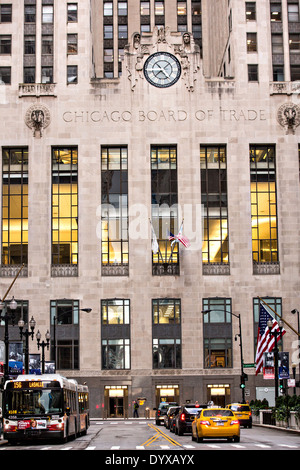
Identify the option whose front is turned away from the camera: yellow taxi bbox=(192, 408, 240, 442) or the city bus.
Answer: the yellow taxi

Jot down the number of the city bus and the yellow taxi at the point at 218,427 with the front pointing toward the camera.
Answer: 1

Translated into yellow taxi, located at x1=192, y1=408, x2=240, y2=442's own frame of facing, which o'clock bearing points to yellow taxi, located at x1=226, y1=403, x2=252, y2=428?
yellow taxi, located at x1=226, y1=403, x2=252, y2=428 is roughly at 12 o'clock from yellow taxi, located at x1=192, y1=408, x2=240, y2=442.

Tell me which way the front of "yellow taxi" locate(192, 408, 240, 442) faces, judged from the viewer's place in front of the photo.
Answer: facing away from the viewer

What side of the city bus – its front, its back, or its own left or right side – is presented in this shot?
front

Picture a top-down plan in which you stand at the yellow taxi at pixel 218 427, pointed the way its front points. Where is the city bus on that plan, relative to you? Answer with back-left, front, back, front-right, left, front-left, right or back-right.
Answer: left

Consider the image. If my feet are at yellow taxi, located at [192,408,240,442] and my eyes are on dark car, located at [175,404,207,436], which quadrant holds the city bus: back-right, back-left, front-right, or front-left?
front-left

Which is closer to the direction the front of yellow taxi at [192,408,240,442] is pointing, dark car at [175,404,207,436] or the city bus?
the dark car

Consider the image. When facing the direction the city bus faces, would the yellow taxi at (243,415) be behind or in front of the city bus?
behind

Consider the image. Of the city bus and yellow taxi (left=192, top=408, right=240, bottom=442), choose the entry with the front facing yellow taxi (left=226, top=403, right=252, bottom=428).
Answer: yellow taxi (left=192, top=408, right=240, bottom=442)

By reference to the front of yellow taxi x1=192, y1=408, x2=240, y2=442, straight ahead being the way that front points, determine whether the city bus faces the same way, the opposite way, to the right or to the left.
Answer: the opposite way

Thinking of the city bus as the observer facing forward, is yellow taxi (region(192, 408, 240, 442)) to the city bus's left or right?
on its left

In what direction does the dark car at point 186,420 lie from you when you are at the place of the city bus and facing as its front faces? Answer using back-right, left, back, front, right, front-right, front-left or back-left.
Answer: back-left

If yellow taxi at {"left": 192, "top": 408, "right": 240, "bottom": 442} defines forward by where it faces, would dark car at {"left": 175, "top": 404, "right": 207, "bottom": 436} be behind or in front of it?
in front
